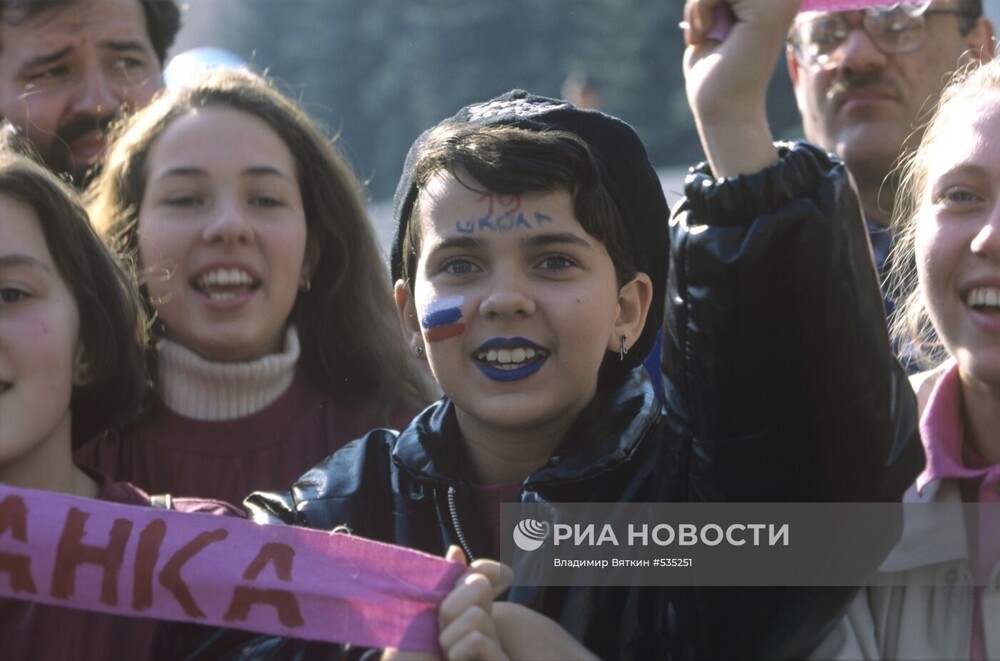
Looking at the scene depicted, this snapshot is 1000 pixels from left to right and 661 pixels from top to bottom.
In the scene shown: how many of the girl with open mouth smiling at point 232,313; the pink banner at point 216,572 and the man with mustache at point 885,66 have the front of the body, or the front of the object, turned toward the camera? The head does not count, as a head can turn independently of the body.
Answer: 3

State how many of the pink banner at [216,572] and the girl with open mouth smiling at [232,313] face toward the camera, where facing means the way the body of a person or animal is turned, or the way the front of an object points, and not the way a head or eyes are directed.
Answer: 2

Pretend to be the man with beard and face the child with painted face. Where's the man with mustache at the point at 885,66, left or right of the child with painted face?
left

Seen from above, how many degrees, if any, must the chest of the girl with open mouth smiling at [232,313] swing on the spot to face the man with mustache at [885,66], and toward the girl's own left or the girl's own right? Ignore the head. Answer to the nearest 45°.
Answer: approximately 90° to the girl's own left

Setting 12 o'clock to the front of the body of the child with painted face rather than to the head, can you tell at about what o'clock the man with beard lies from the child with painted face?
The man with beard is roughly at 4 o'clock from the child with painted face.

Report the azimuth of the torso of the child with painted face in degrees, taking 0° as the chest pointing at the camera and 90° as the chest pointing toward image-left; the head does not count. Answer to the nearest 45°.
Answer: approximately 0°
